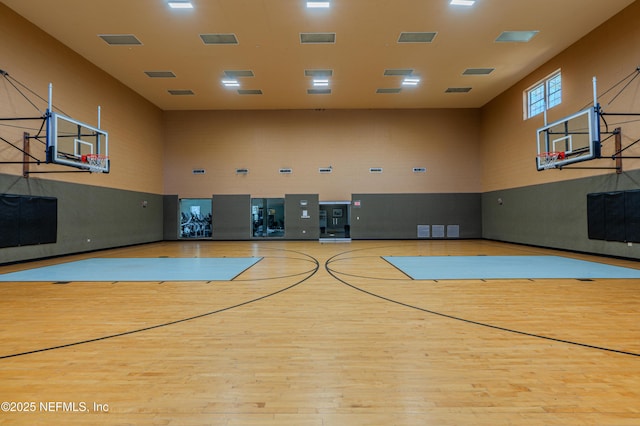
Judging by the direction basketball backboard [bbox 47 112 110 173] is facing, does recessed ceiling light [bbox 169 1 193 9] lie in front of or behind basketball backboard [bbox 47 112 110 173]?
in front

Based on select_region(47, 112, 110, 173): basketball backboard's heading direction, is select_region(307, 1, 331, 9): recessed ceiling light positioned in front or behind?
in front

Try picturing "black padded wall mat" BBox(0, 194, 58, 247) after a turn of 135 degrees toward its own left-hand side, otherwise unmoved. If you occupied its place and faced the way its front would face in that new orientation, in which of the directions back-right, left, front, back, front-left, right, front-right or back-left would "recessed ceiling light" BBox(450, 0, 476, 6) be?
back-right

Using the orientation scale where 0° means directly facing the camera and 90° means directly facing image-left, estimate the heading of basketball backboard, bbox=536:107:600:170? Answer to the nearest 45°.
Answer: approximately 45°

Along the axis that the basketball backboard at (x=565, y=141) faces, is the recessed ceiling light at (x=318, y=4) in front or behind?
in front

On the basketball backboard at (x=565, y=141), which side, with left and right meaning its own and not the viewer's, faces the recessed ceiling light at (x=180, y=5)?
front

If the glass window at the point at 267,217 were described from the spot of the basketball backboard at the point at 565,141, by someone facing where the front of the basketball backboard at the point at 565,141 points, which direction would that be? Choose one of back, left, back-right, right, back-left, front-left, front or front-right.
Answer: front-right

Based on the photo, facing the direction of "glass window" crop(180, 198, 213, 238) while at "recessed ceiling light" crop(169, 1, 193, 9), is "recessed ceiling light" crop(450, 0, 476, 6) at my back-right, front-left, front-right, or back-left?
back-right

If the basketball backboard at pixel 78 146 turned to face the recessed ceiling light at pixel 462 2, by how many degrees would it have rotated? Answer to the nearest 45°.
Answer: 0° — it already faces it

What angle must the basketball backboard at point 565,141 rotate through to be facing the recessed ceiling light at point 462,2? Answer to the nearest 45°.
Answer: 0° — it already faces it

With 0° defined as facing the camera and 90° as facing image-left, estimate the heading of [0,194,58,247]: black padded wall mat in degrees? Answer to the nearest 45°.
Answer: approximately 315°
